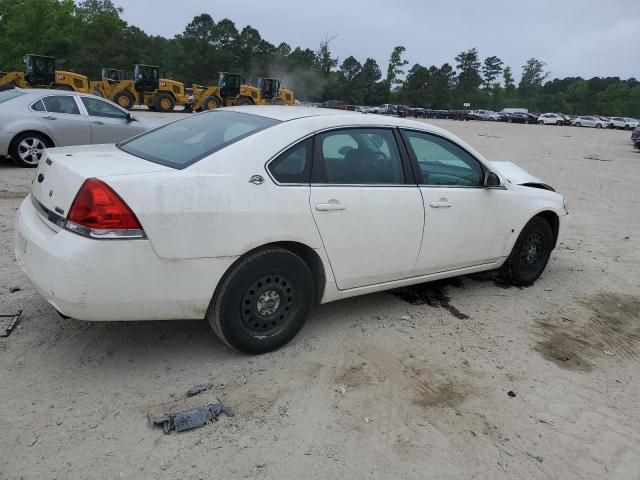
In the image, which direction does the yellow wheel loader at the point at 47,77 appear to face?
to the viewer's left

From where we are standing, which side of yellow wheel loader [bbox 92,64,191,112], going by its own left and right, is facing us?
left

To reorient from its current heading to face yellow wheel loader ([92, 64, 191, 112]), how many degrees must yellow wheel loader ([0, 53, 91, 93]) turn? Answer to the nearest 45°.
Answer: approximately 180°

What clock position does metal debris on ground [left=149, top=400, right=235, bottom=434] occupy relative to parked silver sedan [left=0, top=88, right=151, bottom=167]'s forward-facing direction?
The metal debris on ground is roughly at 3 o'clock from the parked silver sedan.

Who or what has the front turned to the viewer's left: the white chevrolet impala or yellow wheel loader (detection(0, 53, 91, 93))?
the yellow wheel loader

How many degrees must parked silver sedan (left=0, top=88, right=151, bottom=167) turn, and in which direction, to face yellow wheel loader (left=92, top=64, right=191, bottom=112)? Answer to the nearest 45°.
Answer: approximately 90° to its left

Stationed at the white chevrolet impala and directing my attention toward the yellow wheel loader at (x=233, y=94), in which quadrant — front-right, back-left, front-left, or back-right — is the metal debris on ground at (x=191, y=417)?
back-left

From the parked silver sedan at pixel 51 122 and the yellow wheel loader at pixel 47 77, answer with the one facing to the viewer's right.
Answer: the parked silver sedan

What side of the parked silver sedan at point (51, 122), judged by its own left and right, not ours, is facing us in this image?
right

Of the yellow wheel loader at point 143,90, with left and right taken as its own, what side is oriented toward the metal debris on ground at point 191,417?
left

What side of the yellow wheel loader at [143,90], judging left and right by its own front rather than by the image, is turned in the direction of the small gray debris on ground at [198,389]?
left

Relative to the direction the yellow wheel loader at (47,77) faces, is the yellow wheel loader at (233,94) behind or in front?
behind
